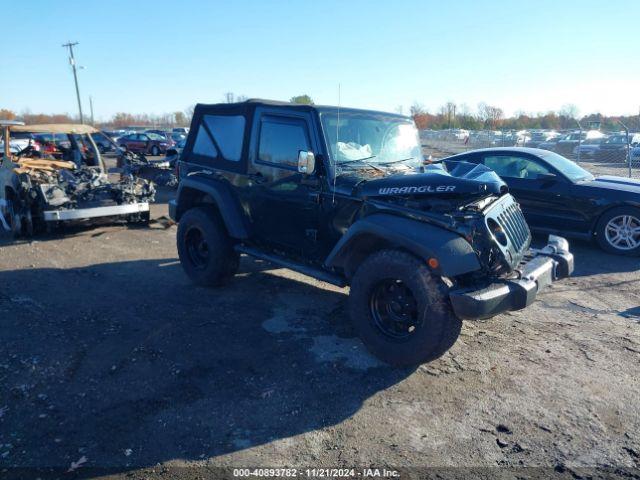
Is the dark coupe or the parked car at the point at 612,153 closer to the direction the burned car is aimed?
the dark coupe

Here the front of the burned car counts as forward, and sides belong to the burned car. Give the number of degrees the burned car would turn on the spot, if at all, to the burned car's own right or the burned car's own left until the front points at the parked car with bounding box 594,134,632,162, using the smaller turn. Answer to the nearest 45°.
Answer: approximately 45° to the burned car's own left

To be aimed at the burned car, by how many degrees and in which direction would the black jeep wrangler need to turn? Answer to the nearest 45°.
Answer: approximately 180°

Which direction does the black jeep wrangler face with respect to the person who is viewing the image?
facing the viewer and to the right of the viewer

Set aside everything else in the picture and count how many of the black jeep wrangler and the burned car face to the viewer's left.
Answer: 0

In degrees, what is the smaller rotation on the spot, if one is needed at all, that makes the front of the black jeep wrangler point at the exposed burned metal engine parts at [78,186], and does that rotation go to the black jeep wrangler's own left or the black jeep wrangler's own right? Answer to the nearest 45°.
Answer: approximately 180°

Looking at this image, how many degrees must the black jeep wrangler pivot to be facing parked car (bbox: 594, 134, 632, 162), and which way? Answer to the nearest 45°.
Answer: approximately 90° to its left

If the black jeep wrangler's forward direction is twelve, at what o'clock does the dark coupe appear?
The dark coupe is roughly at 9 o'clock from the black jeep wrangler.
